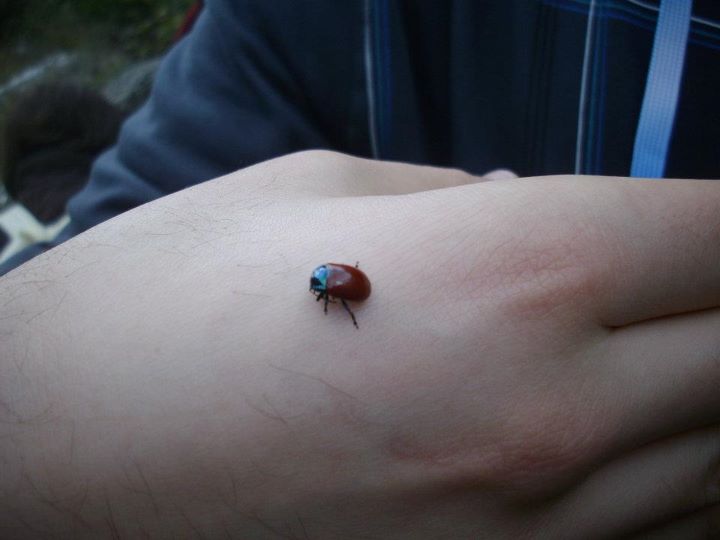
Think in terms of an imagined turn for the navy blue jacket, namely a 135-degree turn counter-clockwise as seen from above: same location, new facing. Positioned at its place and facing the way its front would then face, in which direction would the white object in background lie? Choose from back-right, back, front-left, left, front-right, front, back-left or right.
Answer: left

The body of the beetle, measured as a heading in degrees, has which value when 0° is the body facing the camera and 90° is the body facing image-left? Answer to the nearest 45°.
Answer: approximately 90°
